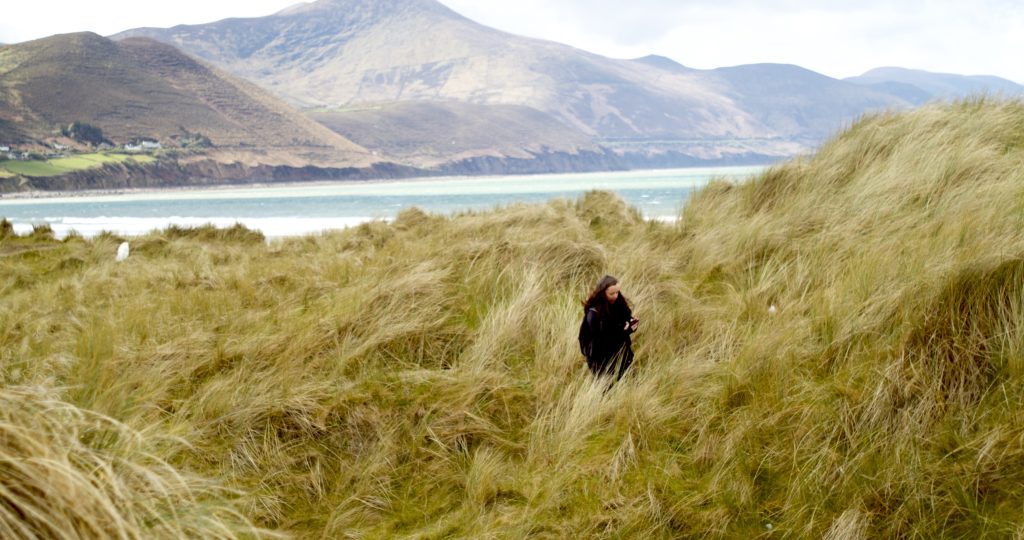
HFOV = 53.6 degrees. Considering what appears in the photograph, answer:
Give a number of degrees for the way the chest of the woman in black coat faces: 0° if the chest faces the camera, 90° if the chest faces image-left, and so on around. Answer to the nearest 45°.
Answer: approximately 315°
